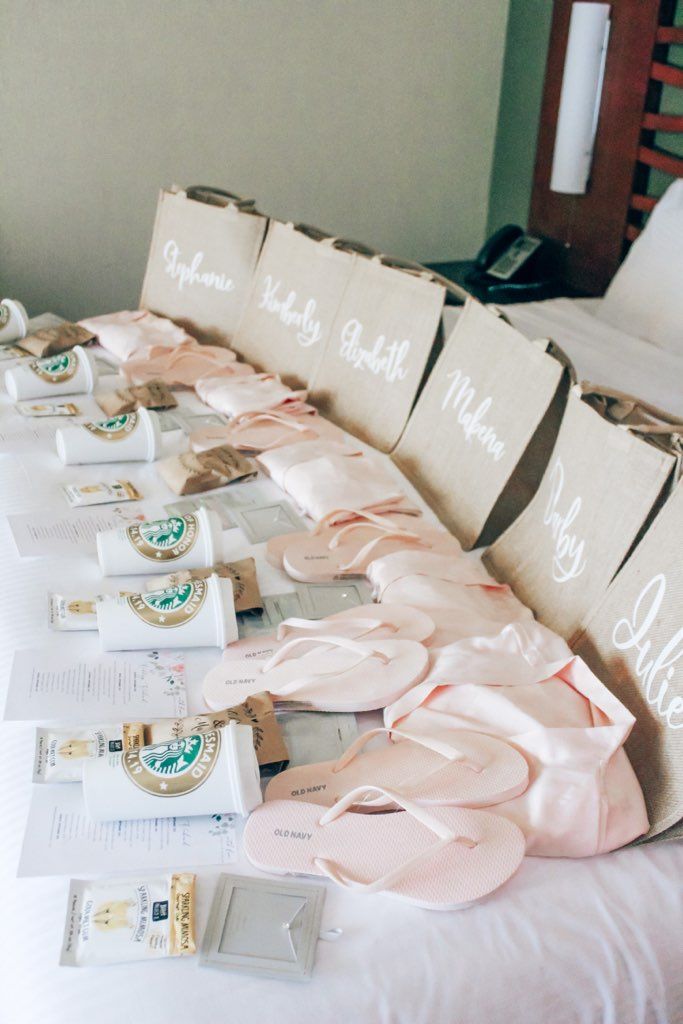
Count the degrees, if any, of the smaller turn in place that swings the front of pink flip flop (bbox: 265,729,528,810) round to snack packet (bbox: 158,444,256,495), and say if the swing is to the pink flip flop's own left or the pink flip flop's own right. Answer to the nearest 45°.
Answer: approximately 135° to the pink flip flop's own left

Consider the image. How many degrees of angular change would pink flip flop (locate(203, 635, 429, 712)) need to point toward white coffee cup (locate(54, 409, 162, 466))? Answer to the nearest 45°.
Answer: approximately 135° to its left

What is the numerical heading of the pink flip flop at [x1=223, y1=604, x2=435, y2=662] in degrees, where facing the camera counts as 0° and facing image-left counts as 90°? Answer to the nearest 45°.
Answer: approximately 270°

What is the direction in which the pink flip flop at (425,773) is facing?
to the viewer's right

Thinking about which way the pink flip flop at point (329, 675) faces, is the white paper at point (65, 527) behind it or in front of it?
behind

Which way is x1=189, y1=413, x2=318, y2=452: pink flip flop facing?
to the viewer's right

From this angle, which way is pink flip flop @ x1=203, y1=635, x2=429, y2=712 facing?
to the viewer's right

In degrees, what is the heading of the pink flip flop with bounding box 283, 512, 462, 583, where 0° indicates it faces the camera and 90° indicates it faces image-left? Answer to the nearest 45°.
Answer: approximately 270°
